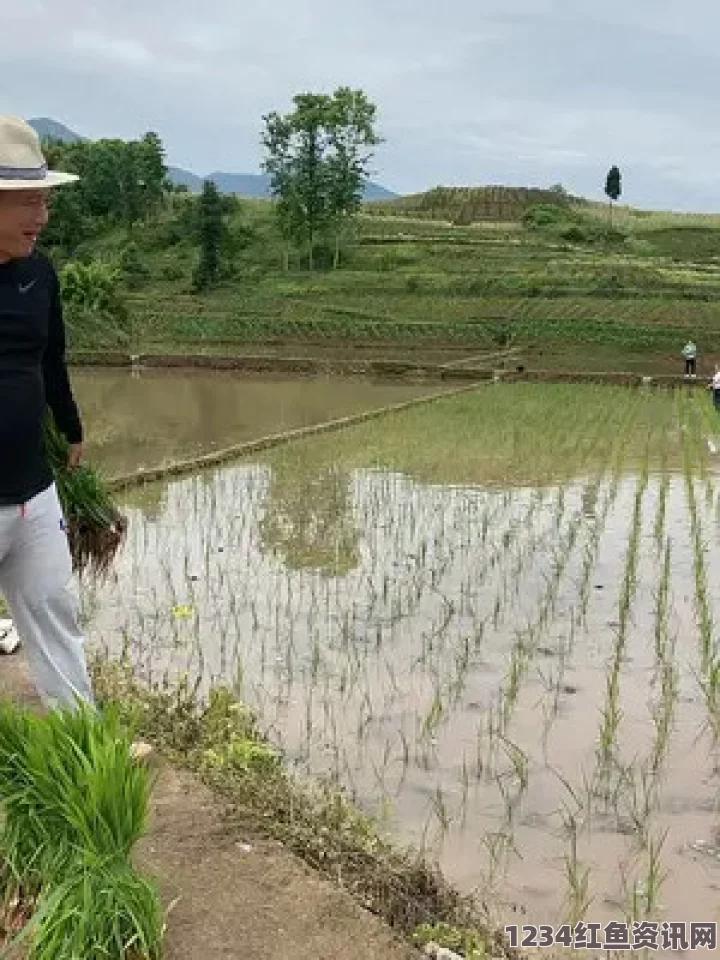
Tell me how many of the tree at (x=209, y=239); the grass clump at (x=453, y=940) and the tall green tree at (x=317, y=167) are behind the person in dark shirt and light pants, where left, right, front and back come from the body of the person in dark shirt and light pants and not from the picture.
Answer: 2

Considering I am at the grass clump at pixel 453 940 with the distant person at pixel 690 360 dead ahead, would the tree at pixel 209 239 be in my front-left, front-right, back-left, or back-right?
front-left

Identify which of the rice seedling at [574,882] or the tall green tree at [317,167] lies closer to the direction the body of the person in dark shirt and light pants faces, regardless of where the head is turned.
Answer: the rice seedling

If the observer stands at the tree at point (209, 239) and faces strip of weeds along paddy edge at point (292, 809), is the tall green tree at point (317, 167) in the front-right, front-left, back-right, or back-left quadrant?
back-left

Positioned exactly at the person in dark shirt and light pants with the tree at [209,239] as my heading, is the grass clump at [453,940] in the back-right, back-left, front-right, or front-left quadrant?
back-right

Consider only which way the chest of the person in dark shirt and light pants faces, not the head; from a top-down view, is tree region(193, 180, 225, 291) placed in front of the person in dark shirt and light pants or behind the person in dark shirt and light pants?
behind

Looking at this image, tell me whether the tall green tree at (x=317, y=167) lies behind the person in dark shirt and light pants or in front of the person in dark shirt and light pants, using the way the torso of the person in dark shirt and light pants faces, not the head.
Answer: behind

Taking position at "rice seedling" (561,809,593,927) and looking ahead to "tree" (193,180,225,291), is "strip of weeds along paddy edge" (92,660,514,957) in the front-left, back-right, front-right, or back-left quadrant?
front-left

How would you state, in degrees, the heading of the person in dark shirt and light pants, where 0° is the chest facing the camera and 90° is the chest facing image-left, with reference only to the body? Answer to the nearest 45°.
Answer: approximately 0°

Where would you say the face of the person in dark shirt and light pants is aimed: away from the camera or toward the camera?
toward the camera

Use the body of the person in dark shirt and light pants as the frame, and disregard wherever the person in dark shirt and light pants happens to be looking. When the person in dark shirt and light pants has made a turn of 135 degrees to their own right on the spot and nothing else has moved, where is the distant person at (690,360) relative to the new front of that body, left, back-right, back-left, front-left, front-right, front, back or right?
right
